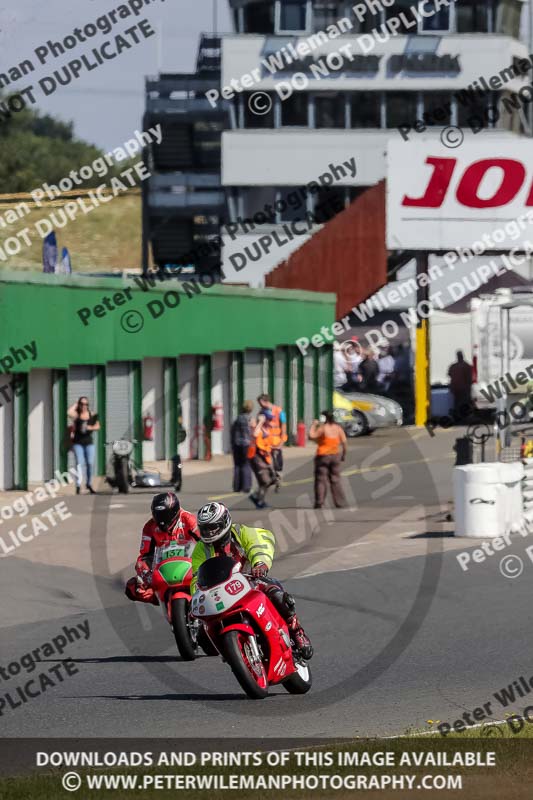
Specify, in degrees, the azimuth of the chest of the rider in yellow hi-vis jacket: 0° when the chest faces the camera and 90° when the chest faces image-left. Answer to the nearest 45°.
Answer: approximately 45°

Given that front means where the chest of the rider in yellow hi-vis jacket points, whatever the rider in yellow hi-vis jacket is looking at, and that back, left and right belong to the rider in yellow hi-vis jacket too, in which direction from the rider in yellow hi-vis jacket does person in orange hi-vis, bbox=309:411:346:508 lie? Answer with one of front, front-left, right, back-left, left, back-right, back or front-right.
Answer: back-right

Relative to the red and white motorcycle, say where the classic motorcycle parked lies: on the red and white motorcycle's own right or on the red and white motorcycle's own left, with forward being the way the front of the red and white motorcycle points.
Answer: on the red and white motorcycle's own right

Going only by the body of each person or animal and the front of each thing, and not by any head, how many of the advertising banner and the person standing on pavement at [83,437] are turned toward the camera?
2

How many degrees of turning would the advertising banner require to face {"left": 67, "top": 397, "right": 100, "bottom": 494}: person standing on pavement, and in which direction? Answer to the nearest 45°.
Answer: approximately 45° to its right

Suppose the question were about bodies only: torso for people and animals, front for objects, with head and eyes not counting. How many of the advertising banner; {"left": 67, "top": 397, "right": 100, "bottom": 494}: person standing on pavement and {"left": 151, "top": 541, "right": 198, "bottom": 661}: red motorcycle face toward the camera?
3

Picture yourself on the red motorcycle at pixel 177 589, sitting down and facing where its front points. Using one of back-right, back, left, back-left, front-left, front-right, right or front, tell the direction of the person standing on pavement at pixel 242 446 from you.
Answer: back

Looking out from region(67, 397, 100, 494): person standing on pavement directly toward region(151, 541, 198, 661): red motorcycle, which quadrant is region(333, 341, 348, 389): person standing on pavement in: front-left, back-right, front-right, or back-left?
back-left

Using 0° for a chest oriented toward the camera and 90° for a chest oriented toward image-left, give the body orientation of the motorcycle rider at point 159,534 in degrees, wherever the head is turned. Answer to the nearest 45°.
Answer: approximately 0°

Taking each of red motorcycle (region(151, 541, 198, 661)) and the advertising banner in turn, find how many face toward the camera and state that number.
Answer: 2

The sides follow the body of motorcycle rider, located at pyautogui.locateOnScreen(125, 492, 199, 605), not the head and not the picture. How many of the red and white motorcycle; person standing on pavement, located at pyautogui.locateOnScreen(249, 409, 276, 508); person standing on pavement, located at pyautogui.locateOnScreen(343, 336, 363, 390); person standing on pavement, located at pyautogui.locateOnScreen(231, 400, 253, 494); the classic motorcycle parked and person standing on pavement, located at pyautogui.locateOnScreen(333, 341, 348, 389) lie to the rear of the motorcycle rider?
5

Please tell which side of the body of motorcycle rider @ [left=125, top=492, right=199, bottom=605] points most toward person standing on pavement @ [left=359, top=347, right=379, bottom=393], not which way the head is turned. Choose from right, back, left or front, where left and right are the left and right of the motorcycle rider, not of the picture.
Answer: back

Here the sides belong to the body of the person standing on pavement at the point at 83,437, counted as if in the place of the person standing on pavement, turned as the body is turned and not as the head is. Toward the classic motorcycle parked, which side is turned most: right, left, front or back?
left

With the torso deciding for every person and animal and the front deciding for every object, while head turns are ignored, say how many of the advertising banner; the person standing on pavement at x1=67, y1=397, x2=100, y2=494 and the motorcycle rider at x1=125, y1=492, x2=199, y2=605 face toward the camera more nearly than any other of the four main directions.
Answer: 3
